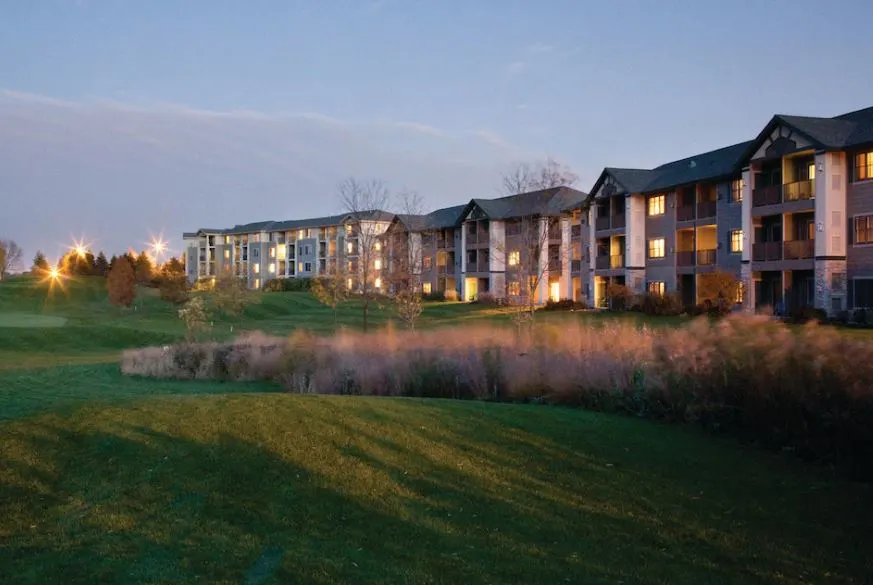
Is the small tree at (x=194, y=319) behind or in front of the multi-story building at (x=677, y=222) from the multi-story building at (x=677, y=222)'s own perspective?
in front

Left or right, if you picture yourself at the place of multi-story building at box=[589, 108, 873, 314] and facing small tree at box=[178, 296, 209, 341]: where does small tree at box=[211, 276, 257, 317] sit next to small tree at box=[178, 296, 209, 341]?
right

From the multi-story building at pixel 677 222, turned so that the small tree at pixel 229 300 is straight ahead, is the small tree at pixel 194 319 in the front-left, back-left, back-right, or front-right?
front-left

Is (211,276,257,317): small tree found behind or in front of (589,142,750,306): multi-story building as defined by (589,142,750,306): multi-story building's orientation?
in front

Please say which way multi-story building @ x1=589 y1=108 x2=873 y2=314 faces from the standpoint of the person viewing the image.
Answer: facing the viewer and to the left of the viewer

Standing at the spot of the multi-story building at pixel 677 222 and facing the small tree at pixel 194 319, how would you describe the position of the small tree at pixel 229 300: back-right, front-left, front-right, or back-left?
front-right
